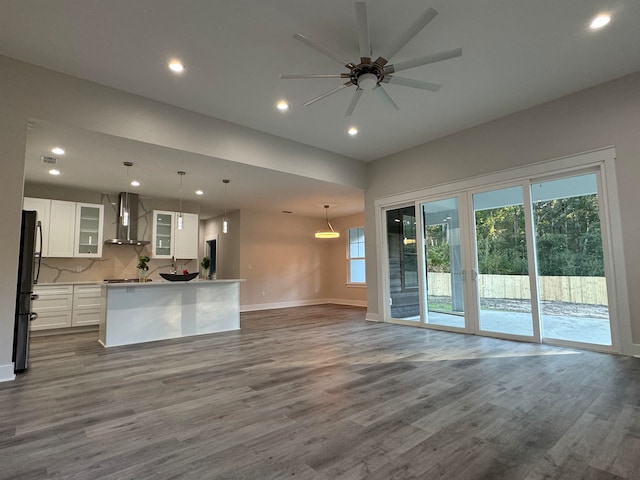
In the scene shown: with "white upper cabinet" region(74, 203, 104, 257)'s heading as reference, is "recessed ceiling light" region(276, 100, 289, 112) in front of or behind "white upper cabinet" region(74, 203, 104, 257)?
in front

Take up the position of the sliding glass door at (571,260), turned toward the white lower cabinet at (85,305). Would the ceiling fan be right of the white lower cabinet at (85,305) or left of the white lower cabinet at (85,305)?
left

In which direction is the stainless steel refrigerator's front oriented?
to the viewer's right

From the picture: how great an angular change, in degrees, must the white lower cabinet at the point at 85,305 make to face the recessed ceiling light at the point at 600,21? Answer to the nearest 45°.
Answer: approximately 45° to its left

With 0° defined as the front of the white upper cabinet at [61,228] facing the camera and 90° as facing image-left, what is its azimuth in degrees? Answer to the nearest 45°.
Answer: approximately 0°

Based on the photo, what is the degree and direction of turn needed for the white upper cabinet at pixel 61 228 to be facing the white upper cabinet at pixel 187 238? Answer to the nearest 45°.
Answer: approximately 90° to its left

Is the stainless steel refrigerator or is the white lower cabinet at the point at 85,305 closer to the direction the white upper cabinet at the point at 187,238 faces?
the stainless steel refrigerator

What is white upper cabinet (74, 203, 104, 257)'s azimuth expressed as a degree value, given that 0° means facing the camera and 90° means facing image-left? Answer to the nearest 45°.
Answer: approximately 0°

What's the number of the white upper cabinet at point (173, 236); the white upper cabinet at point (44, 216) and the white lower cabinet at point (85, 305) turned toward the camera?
3

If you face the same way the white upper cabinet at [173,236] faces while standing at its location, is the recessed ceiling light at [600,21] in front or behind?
in front

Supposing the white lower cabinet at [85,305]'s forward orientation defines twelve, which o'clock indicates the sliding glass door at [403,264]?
The sliding glass door is roughly at 10 o'clock from the white lower cabinet.

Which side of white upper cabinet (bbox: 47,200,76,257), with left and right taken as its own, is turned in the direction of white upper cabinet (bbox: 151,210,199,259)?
left

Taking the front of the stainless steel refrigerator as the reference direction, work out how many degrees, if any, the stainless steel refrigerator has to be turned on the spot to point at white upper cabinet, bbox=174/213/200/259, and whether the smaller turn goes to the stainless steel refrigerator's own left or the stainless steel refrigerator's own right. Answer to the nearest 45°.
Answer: approximately 45° to the stainless steel refrigerator's own left
